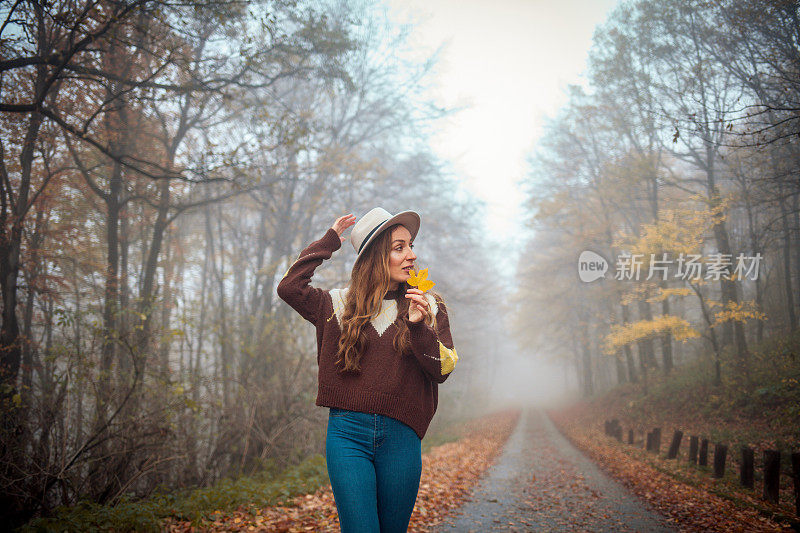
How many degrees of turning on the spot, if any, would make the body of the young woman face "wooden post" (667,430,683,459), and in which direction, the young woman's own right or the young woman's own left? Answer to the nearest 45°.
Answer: approximately 135° to the young woman's own left

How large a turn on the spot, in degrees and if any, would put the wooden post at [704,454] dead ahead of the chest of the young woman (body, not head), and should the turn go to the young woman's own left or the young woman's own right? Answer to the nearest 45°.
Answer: approximately 135° to the young woman's own left

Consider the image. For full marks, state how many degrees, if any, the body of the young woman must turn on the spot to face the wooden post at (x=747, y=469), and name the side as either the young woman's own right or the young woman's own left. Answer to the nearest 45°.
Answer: approximately 135° to the young woman's own left

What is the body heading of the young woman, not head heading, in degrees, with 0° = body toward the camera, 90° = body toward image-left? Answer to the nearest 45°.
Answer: approximately 0°

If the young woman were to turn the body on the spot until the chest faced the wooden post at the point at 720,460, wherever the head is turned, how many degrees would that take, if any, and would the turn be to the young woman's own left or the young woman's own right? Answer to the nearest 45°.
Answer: approximately 135° to the young woman's own left

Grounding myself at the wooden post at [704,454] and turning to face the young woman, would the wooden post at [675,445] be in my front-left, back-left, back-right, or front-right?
back-right
